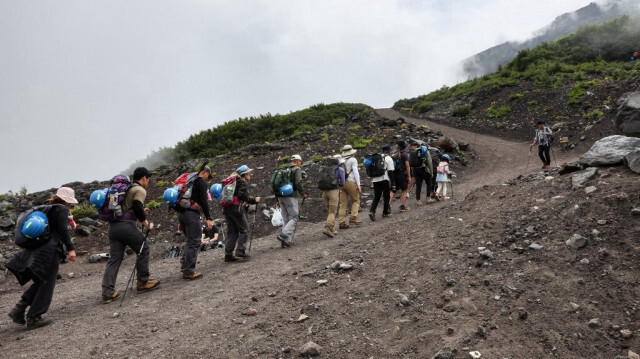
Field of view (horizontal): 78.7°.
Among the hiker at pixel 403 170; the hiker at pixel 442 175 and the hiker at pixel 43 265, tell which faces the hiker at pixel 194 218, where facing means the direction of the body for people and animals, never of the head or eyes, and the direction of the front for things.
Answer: the hiker at pixel 43 265

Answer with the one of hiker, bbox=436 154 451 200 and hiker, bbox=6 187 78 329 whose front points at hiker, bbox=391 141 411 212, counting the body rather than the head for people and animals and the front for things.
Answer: hiker, bbox=6 187 78 329

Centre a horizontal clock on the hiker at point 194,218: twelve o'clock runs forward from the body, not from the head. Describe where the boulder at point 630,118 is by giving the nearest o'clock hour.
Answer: The boulder is roughly at 12 o'clock from the hiker.

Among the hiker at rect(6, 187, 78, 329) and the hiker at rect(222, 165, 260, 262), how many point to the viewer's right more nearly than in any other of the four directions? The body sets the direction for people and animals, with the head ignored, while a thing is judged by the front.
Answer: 2

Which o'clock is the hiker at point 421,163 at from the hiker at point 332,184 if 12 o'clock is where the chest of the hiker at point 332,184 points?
the hiker at point 421,163 is roughly at 12 o'clock from the hiker at point 332,184.

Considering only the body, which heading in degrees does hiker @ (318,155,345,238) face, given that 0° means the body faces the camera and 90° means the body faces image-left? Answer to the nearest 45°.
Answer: approximately 225°

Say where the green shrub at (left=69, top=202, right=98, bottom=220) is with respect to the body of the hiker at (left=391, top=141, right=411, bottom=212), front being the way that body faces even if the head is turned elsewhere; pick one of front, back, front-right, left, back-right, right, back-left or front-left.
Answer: back-left

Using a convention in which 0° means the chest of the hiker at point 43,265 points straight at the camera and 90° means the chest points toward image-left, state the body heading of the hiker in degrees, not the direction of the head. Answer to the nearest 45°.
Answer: approximately 270°

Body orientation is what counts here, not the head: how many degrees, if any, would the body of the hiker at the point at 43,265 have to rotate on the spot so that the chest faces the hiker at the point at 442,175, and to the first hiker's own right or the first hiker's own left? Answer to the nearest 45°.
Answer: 0° — they already face them

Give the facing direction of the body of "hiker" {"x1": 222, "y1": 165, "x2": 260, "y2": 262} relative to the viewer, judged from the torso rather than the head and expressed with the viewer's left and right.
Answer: facing to the right of the viewer

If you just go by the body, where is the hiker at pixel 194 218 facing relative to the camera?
to the viewer's right

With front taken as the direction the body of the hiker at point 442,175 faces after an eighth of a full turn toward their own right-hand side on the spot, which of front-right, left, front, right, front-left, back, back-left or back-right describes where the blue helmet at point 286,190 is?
back-right

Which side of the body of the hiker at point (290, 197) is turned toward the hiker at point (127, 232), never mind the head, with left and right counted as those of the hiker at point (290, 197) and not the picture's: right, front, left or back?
back

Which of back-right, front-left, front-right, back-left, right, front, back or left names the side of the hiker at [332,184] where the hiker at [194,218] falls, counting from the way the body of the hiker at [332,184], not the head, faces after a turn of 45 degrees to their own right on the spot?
back-right

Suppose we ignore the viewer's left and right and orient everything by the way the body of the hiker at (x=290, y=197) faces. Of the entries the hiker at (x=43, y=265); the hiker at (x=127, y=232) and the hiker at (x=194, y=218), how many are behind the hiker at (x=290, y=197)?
3

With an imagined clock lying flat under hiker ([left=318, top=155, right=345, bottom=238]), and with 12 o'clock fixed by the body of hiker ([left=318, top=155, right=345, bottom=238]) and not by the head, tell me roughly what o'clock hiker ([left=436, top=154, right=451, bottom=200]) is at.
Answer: hiker ([left=436, top=154, right=451, bottom=200]) is roughly at 12 o'clock from hiker ([left=318, top=155, right=345, bottom=238]).
